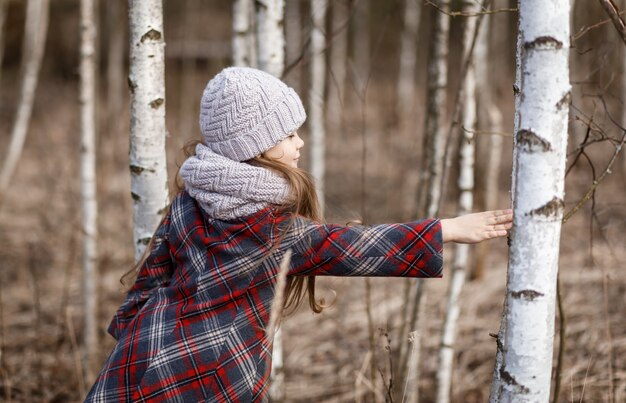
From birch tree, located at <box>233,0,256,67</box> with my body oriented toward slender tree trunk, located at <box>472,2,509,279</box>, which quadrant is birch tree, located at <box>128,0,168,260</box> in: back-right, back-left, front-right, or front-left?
back-right

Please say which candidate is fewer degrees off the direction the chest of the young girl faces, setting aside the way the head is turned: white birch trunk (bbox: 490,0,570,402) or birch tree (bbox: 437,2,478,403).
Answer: the birch tree

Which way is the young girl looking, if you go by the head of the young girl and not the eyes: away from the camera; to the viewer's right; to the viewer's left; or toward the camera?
to the viewer's right

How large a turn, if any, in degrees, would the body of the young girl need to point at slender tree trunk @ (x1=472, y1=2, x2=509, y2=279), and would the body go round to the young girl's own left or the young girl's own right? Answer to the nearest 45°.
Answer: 0° — they already face it

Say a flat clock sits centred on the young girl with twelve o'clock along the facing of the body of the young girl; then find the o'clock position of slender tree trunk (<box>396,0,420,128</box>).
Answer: The slender tree trunk is roughly at 11 o'clock from the young girl.

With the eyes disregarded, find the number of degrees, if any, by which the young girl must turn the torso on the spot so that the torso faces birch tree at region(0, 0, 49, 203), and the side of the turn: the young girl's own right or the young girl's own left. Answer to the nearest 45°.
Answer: approximately 90° to the young girl's own left

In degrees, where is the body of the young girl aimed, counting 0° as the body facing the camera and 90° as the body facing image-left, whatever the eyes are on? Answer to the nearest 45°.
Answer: approximately 225°

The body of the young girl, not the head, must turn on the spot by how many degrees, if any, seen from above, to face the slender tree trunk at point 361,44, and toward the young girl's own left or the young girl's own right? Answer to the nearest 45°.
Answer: approximately 45° to the young girl's own left
